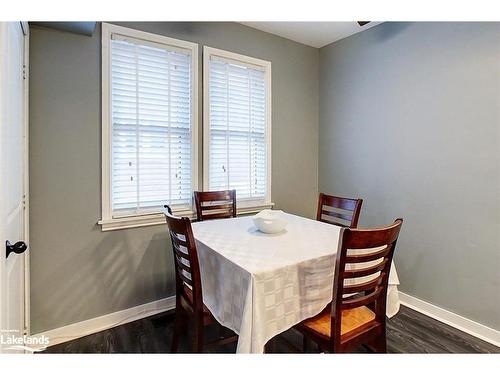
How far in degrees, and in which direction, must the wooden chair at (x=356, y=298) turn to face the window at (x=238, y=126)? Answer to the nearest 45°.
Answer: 0° — it already faces it

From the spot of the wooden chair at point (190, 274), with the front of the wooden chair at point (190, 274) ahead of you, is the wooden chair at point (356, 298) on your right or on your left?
on your right

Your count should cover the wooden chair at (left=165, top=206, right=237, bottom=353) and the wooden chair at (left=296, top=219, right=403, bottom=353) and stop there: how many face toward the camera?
0

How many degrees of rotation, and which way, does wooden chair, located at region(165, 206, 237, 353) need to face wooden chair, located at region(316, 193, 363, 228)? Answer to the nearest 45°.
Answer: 0° — it already faces it

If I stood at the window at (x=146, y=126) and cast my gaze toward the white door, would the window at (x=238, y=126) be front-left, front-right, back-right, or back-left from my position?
back-left

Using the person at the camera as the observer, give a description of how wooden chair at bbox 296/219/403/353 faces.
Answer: facing away from the viewer and to the left of the viewer

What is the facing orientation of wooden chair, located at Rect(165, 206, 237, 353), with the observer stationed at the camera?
facing away from the viewer and to the right of the viewer
